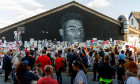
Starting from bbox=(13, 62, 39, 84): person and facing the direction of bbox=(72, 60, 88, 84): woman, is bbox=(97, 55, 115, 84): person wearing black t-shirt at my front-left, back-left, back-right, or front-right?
front-left

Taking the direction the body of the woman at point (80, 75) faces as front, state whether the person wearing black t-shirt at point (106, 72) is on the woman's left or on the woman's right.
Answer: on the woman's right

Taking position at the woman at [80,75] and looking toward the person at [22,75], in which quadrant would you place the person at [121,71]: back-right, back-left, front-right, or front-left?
back-right

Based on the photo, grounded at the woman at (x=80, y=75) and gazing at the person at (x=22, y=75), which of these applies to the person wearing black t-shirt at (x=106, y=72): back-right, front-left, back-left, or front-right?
back-right

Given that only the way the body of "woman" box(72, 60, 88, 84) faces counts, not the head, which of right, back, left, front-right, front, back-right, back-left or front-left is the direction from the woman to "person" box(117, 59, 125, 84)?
back-right
